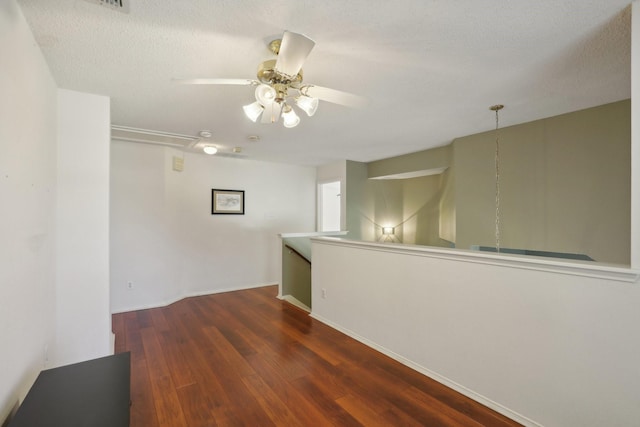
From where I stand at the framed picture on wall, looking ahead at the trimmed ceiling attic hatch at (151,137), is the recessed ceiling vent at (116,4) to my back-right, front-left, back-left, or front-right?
front-left

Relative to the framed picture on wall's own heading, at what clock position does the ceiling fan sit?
The ceiling fan is roughly at 12 o'clock from the framed picture on wall.

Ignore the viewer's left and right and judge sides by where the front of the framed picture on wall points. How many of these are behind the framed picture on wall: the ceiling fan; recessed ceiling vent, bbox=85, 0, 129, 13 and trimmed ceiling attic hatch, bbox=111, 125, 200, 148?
0

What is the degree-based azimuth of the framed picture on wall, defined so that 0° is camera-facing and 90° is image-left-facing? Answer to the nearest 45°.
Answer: approximately 0°

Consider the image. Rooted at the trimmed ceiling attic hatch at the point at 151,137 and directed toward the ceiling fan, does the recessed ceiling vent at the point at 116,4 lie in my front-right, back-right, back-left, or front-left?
front-right

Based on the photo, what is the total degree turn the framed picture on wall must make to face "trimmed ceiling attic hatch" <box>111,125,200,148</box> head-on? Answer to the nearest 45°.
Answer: approximately 45° to its right

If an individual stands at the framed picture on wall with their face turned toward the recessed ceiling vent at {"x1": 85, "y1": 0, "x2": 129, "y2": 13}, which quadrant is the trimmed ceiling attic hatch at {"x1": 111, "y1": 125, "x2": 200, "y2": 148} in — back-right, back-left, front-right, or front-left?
front-right

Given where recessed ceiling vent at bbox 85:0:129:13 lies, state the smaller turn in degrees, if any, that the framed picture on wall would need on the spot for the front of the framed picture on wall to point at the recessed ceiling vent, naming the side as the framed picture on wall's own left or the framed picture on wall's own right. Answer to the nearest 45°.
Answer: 0° — it already faces it
